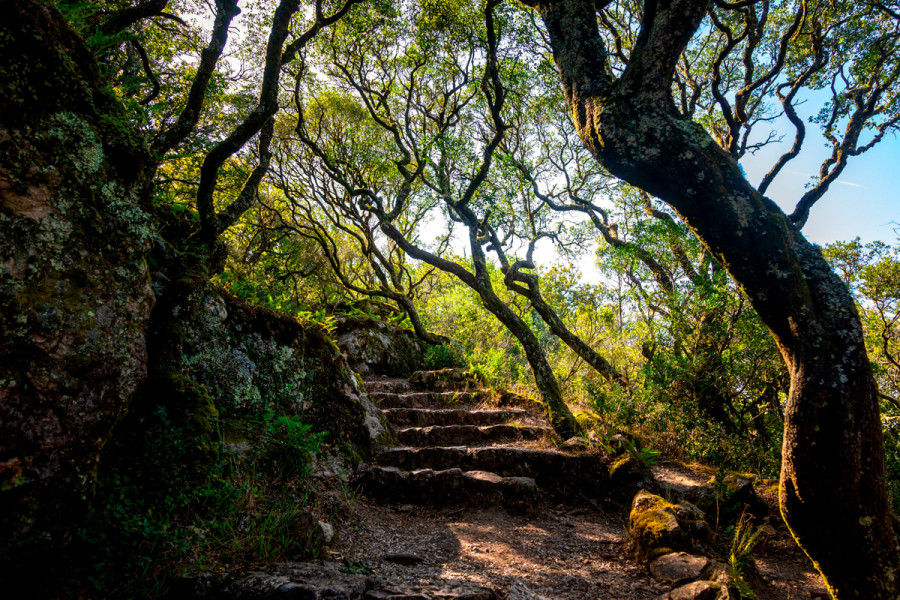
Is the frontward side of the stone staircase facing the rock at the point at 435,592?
yes

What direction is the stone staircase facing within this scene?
toward the camera

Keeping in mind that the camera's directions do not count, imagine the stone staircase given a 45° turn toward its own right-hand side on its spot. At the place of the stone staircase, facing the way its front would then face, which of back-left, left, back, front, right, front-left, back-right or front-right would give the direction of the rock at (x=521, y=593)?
front-left

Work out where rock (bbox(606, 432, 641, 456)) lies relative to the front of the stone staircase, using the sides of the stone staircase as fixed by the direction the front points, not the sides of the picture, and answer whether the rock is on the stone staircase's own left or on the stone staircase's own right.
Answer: on the stone staircase's own left

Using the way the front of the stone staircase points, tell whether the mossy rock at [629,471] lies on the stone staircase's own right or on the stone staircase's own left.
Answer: on the stone staircase's own left

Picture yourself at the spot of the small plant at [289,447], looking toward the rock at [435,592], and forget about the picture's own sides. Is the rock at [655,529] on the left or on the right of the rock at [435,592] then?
left

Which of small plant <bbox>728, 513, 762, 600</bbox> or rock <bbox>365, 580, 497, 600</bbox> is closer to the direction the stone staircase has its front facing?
the rock

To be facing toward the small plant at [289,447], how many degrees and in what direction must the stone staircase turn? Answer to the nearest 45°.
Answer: approximately 45° to its right

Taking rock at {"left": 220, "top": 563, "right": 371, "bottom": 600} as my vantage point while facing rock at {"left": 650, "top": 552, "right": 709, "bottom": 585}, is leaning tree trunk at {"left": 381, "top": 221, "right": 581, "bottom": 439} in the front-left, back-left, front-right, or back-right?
front-left

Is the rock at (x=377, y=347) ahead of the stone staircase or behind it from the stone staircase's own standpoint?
behind

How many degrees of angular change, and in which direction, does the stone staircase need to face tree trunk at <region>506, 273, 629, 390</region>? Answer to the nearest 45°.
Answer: approximately 180°

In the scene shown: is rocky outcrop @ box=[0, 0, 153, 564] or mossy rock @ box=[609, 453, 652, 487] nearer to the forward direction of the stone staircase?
the rocky outcrop

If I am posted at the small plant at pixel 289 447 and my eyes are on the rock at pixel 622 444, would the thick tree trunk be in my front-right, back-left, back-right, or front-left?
front-right

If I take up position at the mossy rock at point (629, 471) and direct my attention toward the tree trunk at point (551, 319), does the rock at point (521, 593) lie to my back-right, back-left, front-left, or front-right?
back-left

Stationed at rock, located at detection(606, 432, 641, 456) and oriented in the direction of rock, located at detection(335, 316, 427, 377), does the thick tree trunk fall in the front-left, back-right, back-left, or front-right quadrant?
back-left
